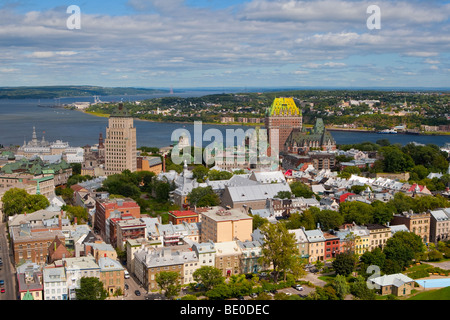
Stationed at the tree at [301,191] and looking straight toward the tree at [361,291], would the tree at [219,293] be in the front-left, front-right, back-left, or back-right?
front-right

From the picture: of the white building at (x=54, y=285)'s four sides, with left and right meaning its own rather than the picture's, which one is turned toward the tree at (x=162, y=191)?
back

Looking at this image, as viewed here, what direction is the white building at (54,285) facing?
toward the camera

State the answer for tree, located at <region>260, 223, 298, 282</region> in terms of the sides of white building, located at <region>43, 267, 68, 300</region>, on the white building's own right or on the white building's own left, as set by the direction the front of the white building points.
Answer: on the white building's own left

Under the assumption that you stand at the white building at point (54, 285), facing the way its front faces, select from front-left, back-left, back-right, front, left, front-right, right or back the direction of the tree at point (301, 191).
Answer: back-left

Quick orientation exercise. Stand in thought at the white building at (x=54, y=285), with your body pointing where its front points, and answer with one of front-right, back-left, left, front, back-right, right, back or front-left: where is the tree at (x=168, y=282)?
left

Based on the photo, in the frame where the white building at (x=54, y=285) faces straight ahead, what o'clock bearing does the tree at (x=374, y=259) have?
The tree is roughly at 9 o'clock from the white building.

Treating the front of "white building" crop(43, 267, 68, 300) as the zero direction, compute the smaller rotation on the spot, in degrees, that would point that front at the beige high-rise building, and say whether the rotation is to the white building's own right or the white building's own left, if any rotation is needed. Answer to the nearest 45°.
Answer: approximately 180°

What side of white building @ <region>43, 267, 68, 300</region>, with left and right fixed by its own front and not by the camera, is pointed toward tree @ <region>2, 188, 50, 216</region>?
back

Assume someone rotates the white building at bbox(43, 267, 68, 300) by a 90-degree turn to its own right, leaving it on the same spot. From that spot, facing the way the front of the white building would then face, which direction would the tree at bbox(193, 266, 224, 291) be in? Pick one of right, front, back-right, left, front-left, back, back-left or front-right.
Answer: back

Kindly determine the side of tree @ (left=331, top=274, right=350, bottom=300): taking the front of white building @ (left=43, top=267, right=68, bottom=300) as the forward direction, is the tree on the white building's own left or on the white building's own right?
on the white building's own left

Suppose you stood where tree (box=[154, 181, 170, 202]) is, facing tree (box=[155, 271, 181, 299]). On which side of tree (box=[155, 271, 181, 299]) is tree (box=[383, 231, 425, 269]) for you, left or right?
left
